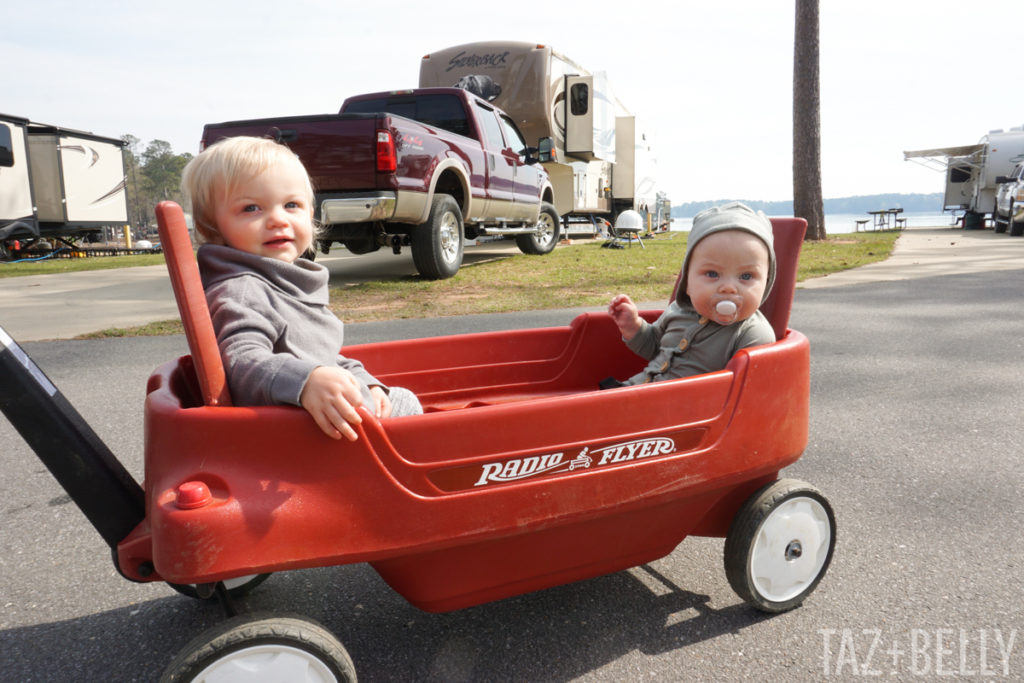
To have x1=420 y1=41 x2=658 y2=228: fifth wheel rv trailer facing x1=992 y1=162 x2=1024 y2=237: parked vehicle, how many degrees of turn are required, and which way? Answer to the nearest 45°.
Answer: approximately 180°

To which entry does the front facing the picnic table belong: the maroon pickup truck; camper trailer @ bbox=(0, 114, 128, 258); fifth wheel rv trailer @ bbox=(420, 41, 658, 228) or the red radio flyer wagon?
the maroon pickup truck

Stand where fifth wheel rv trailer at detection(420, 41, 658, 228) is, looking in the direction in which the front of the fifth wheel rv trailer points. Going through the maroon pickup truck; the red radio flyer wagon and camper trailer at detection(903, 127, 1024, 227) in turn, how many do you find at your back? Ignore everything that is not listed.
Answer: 1

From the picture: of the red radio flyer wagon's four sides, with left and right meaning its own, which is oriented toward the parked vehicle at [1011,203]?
back

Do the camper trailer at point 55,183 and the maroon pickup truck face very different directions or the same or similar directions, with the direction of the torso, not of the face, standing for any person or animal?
very different directions

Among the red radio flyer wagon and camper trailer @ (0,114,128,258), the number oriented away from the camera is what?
0

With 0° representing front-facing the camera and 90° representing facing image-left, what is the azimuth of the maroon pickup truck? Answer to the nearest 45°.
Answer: approximately 225°

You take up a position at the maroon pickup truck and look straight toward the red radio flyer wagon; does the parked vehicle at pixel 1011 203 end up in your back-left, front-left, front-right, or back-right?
back-left

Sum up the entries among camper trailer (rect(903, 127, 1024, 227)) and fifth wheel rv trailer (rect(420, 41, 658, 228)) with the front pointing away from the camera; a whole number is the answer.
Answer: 0

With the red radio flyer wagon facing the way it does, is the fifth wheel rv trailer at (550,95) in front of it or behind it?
behind

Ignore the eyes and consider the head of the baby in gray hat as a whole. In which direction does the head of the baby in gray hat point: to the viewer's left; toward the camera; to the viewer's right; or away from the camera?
toward the camera

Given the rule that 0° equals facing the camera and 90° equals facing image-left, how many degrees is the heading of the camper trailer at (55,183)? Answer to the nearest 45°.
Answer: approximately 45°

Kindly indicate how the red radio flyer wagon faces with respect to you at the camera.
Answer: facing the viewer and to the left of the viewer
